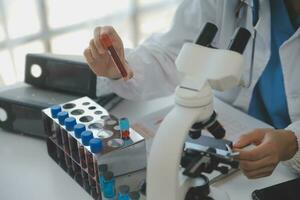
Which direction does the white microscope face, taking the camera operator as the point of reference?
facing away from the viewer and to the right of the viewer
